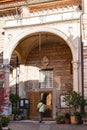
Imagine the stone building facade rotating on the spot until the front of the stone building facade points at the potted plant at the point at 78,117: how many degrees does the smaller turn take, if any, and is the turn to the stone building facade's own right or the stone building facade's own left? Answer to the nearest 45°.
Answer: approximately 45° to the stone building facade's own left

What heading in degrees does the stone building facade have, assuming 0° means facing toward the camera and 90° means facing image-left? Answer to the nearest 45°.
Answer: approximately 0°
